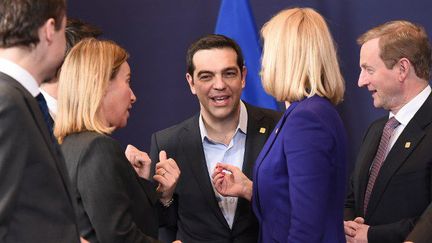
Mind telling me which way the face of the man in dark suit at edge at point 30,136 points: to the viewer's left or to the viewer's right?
to the viewer's right

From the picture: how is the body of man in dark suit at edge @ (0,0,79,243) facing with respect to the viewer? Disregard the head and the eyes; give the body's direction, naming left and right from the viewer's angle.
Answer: facing away from the viewer and to the right of the viewer

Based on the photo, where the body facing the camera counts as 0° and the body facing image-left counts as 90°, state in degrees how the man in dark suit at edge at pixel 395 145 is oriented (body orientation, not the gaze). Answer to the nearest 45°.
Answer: approximately 45°

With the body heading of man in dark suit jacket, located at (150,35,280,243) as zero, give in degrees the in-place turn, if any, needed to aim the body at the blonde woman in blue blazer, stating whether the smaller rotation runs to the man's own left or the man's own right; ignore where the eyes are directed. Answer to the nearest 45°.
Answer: approximately 45° to the man's own left

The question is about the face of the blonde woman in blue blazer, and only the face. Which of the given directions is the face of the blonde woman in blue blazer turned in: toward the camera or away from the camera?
away from the camera

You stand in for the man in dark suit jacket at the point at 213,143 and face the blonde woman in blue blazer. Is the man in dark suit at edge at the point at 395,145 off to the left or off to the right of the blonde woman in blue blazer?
left

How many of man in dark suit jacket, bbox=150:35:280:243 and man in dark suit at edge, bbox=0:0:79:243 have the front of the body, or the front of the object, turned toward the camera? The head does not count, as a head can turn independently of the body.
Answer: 1

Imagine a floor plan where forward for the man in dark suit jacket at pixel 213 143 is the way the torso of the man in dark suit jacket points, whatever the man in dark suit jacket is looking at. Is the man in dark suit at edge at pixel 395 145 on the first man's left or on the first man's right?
on the first man's left

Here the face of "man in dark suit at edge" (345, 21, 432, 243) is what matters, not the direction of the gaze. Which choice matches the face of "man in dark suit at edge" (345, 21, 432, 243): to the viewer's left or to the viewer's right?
to the viewer's left
